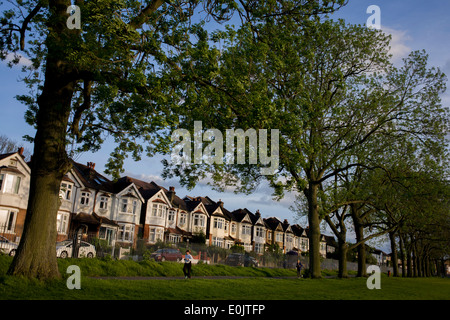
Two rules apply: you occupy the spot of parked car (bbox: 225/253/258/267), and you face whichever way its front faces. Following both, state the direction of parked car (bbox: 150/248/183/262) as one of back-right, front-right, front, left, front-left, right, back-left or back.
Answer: back-right

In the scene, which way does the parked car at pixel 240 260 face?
to the viewer's right

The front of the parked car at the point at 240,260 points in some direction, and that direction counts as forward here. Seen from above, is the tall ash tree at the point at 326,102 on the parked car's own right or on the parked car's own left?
on the parked car's own right

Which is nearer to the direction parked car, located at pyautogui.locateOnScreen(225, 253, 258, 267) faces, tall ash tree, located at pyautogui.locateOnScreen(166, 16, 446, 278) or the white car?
the tall ash tree

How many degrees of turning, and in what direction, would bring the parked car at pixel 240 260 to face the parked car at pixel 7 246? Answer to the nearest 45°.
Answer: approximately 135° to its right

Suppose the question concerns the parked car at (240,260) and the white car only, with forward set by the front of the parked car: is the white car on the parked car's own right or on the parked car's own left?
on the parked car's own right
